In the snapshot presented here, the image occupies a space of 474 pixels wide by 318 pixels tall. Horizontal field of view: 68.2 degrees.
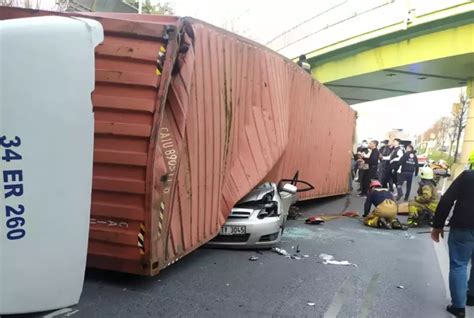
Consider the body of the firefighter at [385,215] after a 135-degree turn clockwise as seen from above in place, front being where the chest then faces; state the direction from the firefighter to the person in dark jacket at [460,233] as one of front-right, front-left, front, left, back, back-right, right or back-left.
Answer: right

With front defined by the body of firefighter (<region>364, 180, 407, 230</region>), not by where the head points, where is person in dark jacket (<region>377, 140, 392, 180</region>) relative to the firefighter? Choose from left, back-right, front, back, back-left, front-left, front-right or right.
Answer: front-right

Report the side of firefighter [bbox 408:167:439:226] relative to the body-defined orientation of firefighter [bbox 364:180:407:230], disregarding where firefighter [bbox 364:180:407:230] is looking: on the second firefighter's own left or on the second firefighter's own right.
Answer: on the second firefighter's own right

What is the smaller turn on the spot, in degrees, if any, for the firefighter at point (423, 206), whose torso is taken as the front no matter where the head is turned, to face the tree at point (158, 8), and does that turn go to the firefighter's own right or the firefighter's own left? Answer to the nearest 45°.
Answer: approximately 45° to the firefighter's own right

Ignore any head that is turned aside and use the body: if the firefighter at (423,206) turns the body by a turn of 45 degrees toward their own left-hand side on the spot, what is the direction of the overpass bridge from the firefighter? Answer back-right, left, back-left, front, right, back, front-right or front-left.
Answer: back-right

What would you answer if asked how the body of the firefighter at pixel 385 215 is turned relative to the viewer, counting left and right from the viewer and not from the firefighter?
facing away from the viewer and to the left of the viewer

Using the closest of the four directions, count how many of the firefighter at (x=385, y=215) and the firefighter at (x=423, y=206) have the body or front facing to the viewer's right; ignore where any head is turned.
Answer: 0

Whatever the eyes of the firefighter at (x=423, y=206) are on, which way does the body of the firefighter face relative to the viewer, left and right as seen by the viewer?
facing to the left of the viewer
